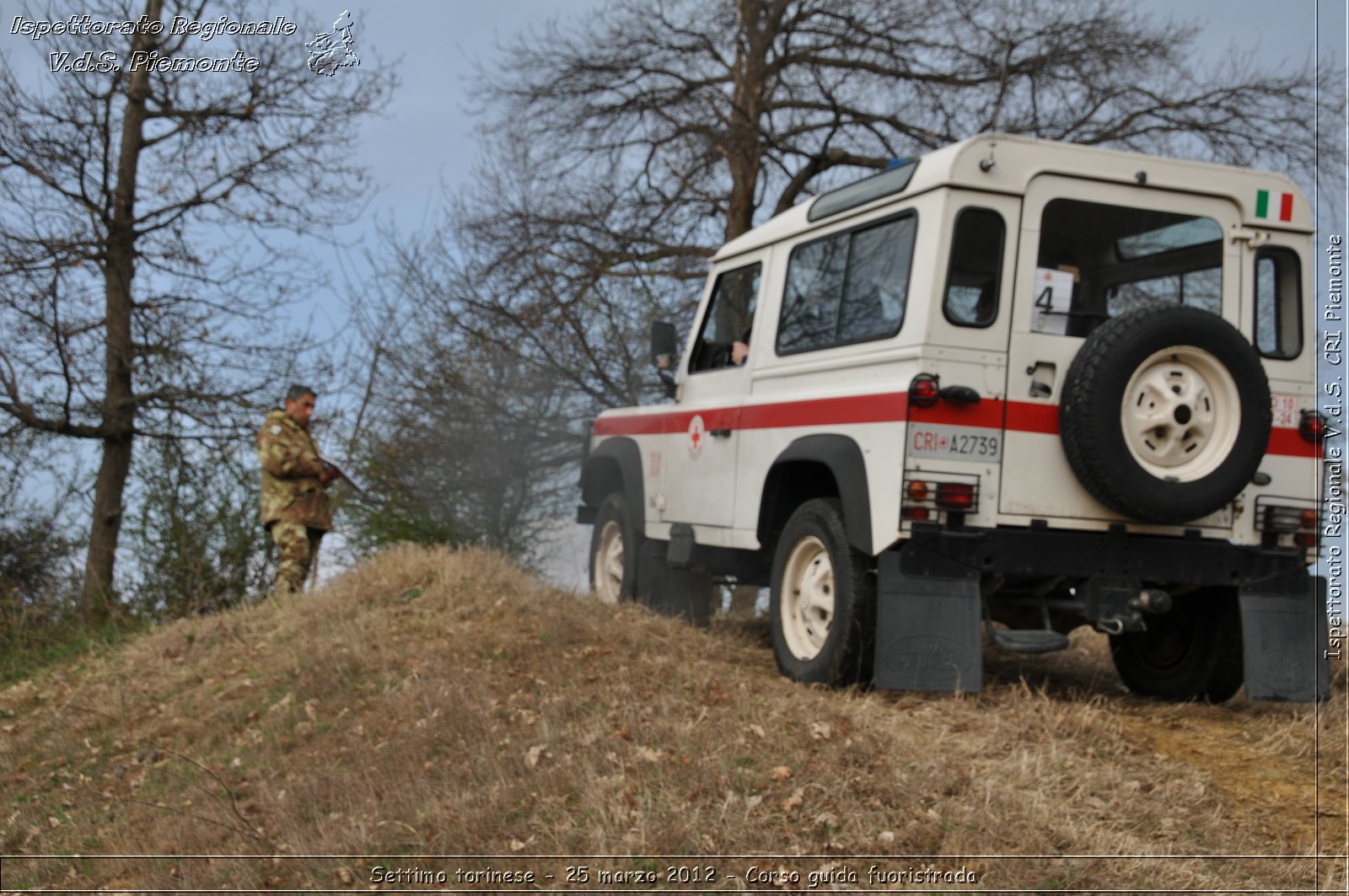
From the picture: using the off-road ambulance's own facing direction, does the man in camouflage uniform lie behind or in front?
in front

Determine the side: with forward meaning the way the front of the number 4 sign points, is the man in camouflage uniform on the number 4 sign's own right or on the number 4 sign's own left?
on the number 4 sign's own right

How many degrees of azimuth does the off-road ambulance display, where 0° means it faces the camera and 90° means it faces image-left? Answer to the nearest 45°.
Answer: approximately 135°

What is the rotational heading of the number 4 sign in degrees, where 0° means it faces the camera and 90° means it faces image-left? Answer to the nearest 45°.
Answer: approximately 0°
